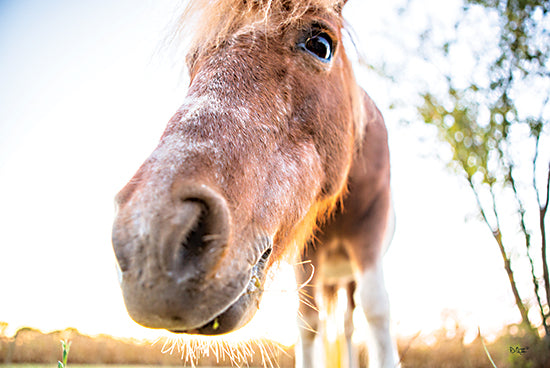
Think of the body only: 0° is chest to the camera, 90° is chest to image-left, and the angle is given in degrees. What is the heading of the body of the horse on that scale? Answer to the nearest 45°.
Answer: approximately 45°
